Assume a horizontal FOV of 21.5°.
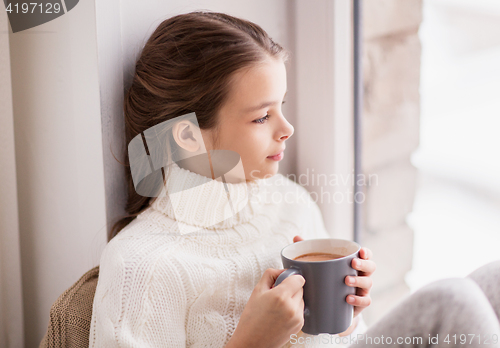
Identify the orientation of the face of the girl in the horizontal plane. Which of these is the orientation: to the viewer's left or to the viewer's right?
to the viewer's right

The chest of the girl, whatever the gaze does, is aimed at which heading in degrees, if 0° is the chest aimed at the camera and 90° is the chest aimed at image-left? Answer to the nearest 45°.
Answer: approximately 315°
